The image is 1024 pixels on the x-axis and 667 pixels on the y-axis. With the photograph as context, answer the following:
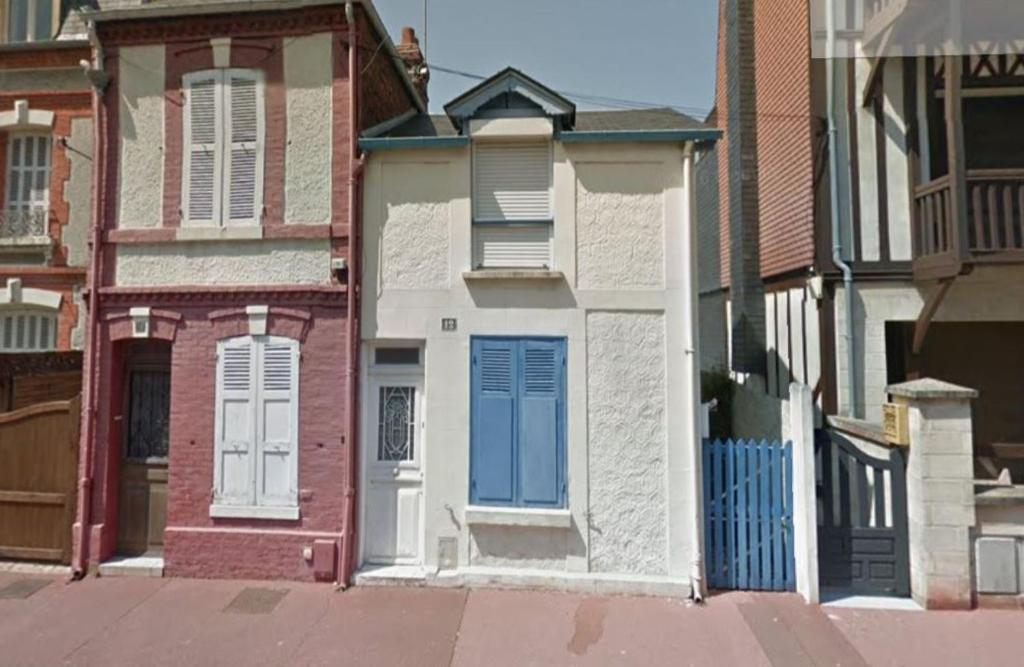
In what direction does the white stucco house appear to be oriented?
toward the camera

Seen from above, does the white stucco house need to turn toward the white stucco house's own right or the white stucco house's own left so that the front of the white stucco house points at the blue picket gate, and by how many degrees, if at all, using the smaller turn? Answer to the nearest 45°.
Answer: approximately 90° to the white stucco house's own left

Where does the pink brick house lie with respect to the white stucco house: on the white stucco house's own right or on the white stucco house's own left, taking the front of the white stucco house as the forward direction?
on the white stucco house's own right

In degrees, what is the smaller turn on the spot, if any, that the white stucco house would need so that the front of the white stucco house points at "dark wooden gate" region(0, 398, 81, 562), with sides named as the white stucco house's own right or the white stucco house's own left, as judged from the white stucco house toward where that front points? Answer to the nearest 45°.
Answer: approximately 90° to the white stucco house's own right

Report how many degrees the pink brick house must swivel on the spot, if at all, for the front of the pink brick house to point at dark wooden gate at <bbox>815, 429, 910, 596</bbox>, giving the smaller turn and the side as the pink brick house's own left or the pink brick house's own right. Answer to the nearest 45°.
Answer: approximately 45° to the pink brick house's own left

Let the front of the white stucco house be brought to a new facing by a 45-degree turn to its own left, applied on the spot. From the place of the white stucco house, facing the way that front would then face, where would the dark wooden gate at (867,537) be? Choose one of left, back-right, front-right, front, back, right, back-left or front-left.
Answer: front-left

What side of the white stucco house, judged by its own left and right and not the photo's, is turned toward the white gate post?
left

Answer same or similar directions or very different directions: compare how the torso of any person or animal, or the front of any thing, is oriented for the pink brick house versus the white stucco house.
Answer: same or similar directions

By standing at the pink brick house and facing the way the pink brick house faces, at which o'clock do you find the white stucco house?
The white stucco house is roughly at 10 o'clock from the pink brick house.

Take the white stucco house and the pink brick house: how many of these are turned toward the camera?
2

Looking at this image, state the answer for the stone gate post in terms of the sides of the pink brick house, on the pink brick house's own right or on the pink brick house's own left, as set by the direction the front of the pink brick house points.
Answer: on the pink brick house's own left
